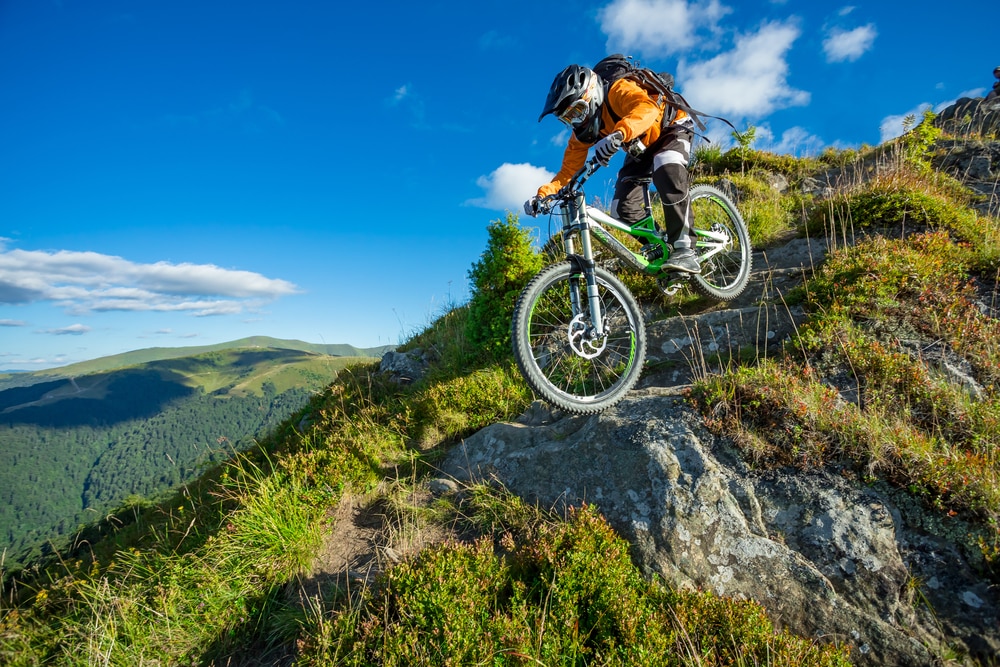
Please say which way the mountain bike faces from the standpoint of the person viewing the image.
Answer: facing the viewer and to the left of the viewer

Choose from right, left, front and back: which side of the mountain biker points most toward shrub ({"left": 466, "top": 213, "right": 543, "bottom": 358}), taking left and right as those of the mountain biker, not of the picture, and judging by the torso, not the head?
right

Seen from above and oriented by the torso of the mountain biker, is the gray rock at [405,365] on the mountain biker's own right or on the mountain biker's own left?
on the mountain biker's own right

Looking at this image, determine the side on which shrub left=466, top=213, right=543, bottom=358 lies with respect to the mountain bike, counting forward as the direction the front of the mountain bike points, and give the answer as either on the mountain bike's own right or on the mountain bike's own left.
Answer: on the mountain bike's own right

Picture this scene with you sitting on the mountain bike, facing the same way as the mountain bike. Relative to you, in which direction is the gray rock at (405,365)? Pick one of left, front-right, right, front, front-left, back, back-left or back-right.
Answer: right
